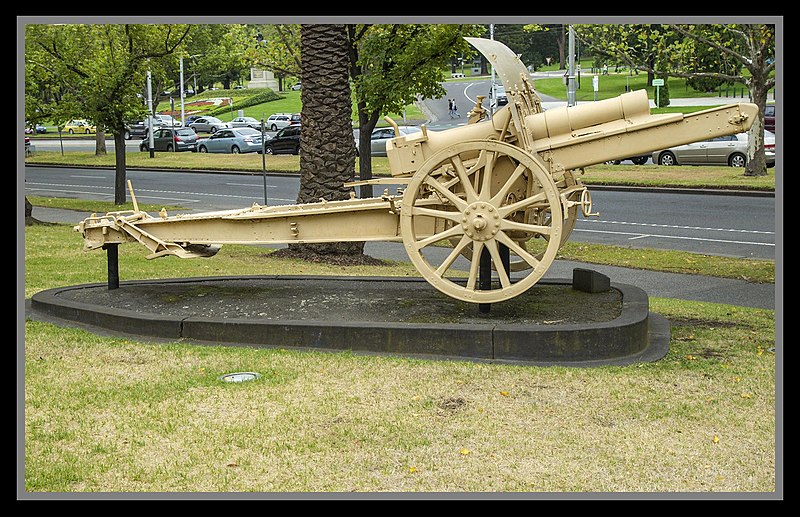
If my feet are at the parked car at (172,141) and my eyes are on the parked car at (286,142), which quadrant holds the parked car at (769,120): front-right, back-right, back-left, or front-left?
front-left

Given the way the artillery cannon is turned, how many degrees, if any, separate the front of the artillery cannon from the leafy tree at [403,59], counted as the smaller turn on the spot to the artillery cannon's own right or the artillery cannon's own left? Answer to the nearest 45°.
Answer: approximately 90° to the artillery cannon's own left

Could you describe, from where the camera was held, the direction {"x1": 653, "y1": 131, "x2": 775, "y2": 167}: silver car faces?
facing to the left of the viewer

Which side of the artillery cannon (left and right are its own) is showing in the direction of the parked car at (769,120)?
left

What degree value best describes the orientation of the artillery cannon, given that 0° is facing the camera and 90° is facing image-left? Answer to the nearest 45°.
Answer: approximately 270°

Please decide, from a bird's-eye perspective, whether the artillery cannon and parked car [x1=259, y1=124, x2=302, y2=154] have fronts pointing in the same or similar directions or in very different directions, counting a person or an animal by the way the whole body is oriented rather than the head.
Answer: very different directions

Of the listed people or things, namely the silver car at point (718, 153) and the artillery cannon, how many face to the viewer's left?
1

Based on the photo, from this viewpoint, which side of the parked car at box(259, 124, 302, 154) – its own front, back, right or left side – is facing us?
left

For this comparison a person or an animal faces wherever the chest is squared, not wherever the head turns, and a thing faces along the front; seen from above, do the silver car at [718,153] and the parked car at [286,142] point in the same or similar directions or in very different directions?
same or similar directions

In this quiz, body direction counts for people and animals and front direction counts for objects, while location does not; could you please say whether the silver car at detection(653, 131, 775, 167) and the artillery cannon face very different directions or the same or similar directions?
very different directions
